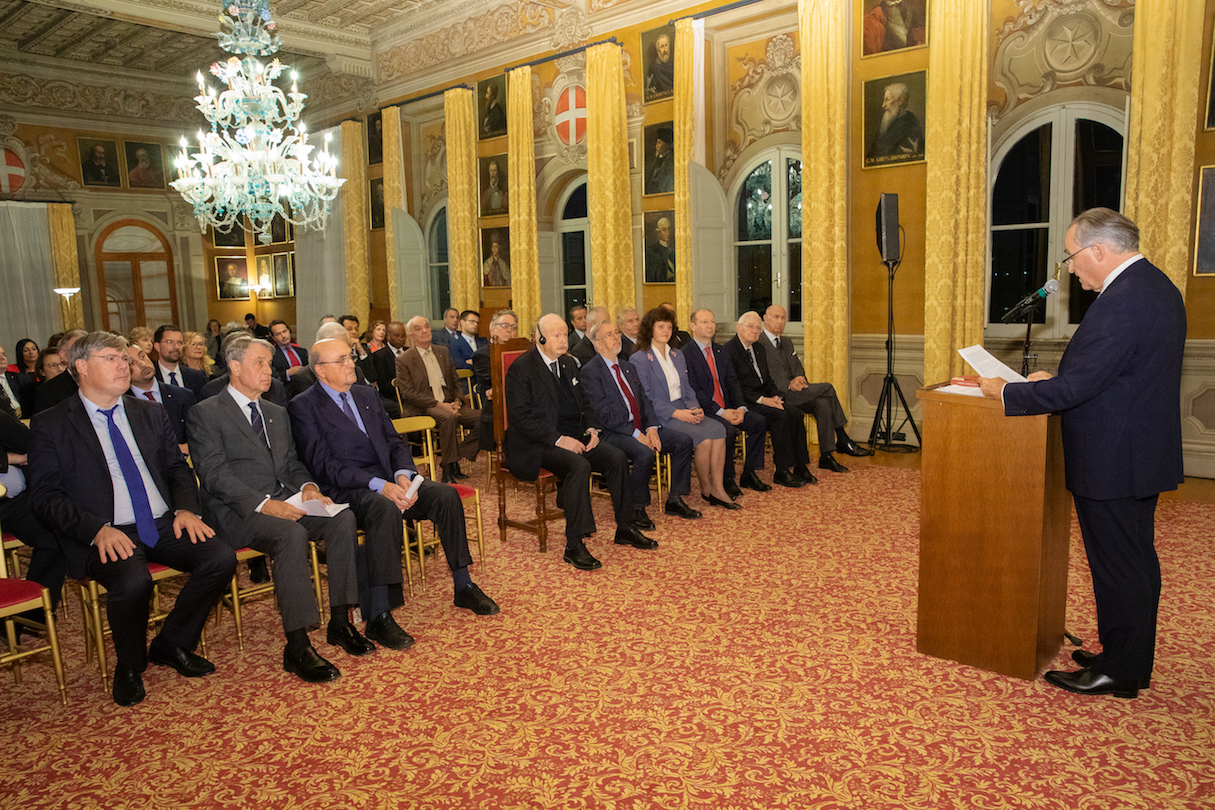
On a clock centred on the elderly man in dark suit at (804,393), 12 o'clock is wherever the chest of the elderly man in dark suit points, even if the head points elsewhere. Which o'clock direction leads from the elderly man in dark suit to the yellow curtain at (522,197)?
The yellow curtain is roughly at 6 o'clock from the elderly man in dark suit.

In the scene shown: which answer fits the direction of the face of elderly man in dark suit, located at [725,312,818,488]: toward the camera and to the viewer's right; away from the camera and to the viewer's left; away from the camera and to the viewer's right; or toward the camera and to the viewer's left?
toward the camera and to the viewer's right

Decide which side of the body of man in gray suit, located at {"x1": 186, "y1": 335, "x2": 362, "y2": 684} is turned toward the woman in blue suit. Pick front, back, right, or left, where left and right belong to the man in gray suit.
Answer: left

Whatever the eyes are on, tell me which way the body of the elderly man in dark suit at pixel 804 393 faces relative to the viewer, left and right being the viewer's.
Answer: facing the viewer and to the right of the viewer

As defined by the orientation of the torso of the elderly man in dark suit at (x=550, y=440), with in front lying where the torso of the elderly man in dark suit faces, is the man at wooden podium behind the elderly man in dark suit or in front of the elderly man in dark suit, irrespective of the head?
in front

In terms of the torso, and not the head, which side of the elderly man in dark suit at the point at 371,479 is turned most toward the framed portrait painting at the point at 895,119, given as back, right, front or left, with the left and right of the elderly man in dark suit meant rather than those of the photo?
left

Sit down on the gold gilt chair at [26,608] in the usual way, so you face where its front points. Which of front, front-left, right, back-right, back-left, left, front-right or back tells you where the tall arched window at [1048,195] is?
front-left

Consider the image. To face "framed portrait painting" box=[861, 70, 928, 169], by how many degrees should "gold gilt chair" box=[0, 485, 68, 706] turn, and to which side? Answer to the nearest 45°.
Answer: approximately 45° to its left

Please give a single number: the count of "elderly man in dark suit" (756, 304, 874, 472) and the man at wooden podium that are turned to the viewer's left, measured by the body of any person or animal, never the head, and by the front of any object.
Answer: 1

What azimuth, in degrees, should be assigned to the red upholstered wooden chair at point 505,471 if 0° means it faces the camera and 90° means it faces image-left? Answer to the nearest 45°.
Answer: approximately 315°

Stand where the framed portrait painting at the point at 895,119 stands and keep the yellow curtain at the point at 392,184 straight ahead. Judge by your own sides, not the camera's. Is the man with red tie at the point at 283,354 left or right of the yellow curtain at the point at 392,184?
left

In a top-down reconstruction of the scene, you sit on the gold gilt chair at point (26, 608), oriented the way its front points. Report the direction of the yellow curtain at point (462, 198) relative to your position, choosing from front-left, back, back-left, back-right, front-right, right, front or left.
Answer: left

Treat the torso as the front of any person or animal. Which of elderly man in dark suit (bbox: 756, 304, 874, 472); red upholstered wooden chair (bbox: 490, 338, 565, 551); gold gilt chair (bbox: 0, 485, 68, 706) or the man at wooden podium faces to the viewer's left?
the man at wooden podium

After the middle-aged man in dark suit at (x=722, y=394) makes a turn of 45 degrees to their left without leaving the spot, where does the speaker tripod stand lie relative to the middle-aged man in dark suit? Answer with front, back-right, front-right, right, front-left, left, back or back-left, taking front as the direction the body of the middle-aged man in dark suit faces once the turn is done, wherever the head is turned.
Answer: front-left
